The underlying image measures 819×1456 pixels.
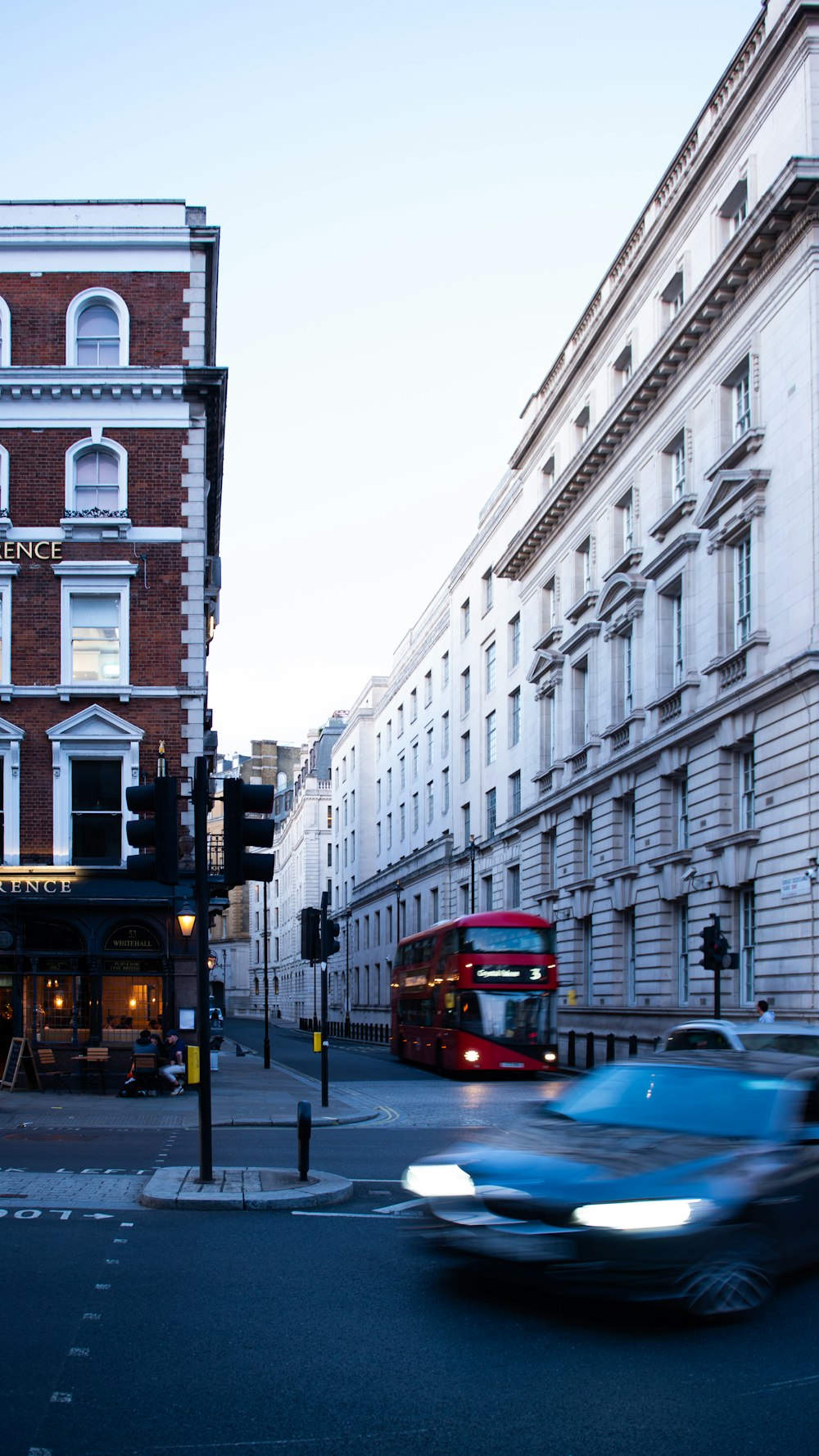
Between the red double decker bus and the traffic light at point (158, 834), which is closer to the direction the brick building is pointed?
the traffic light

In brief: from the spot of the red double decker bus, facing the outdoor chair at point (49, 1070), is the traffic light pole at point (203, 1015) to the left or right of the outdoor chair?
left

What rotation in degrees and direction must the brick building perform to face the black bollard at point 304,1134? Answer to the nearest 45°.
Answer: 0° — it already faces it
